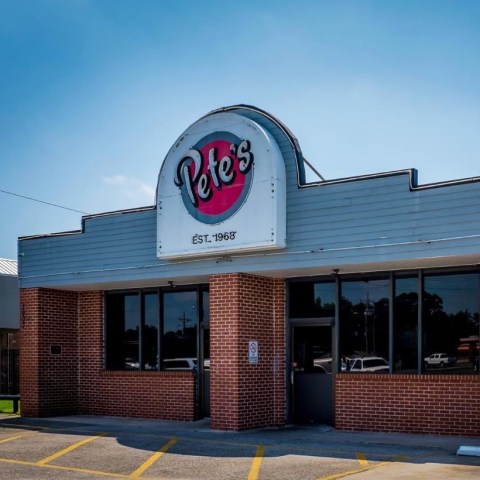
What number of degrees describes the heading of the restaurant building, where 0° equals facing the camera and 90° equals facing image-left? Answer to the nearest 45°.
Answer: approximately 45°
